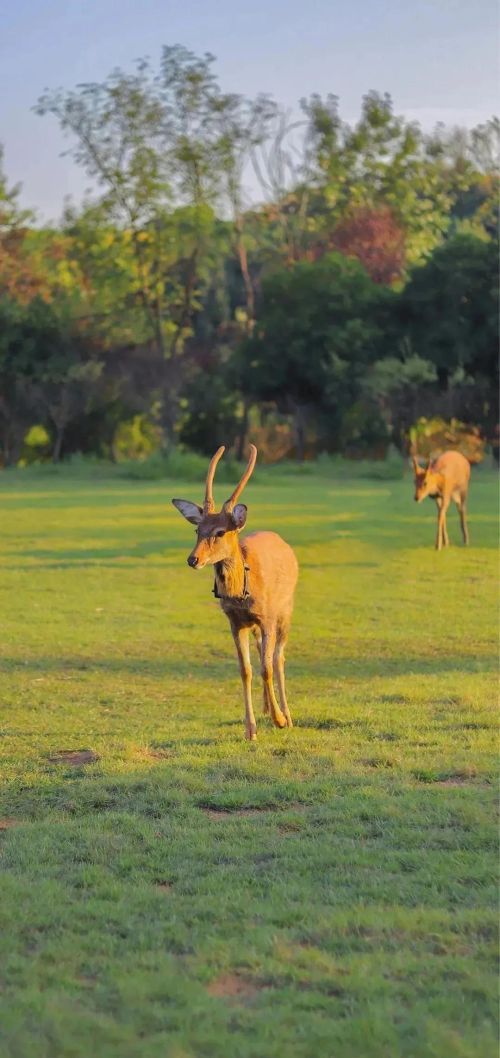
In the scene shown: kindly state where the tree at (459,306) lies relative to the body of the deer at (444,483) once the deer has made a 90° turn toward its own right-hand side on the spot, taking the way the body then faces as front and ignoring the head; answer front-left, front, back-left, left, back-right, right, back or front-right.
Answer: front-right

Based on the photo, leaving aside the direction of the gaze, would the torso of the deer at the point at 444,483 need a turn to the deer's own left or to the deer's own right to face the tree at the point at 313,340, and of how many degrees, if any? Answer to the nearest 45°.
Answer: approximately 135° to the deer's own right

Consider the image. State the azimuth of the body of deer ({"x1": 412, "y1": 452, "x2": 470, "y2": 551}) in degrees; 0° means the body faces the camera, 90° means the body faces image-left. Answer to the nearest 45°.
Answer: approximately 45°

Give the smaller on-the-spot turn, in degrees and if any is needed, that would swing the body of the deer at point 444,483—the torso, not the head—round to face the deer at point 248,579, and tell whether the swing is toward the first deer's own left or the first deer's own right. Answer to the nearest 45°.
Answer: approximately 45° to the first deer's own left

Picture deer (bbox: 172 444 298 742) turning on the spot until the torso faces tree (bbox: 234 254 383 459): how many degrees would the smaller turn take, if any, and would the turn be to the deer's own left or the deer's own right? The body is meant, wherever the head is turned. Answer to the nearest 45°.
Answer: approximately 135° to the deer's own right

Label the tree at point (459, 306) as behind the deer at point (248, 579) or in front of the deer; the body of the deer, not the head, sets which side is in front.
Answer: behind

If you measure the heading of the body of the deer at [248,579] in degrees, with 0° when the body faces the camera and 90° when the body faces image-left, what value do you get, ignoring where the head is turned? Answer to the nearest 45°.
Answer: approximately 45°
